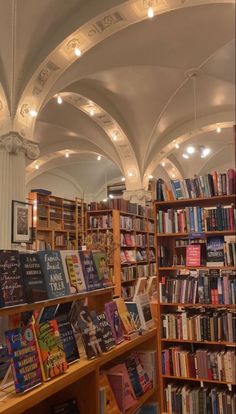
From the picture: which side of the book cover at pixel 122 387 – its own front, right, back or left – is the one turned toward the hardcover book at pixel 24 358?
right

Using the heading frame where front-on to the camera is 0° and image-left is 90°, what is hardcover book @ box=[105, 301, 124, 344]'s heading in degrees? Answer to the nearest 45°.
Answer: approximately 315°

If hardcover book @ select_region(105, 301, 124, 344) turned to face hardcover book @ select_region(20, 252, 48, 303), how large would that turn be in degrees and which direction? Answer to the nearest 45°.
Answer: approximately 90° to its right

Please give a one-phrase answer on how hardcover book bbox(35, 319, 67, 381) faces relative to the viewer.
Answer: facing the viewer and to the right of the viewer

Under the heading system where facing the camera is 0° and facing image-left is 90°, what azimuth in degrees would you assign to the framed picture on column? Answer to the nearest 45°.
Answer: approximately 315°

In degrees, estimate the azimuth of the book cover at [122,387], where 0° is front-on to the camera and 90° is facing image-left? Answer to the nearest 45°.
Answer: approximately 315°

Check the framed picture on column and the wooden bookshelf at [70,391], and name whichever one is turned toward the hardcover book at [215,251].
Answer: the framed picture on column

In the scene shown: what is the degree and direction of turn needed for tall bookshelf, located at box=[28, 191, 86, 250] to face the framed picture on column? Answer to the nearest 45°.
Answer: approximately 45° to its right

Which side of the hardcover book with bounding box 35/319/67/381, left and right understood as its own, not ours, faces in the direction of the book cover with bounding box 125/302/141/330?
left

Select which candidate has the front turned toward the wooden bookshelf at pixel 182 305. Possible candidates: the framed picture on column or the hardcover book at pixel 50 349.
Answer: the framed picture on column

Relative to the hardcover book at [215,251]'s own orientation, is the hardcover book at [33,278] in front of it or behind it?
in front

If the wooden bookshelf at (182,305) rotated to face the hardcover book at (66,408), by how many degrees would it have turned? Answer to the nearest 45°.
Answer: approximately 45° to its left
